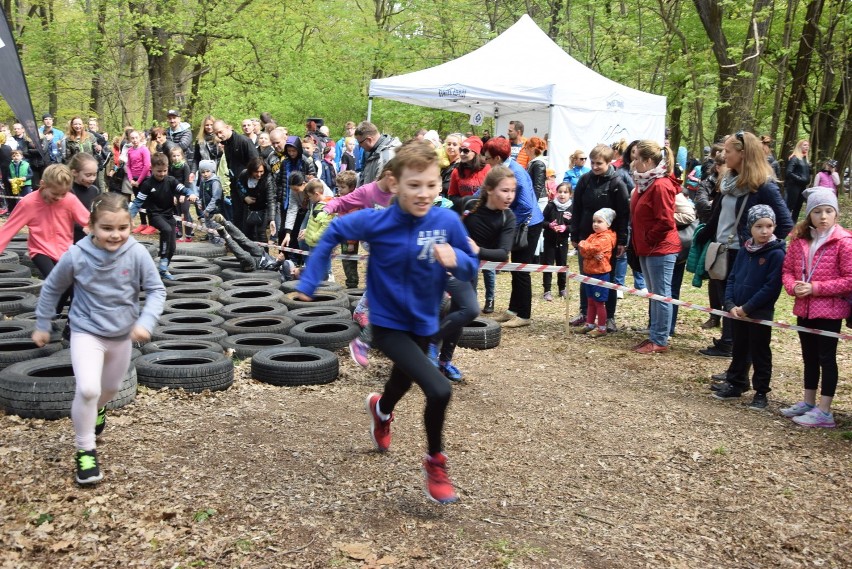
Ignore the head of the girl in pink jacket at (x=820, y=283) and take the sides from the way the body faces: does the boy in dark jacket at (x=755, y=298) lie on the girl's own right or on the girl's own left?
on the girl's own right

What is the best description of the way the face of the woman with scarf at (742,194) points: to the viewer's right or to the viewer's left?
to the viewer's left

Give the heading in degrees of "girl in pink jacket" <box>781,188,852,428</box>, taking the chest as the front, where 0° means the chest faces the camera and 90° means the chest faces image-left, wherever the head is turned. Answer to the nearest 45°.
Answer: approximately 45°

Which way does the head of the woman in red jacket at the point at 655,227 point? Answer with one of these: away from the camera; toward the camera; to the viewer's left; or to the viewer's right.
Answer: to the viewer's left

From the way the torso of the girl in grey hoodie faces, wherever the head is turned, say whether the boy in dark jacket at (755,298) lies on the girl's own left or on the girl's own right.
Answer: on the girl's own left

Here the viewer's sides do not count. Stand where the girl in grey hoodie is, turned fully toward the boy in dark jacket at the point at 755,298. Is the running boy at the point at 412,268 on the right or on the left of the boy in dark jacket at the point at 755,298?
right

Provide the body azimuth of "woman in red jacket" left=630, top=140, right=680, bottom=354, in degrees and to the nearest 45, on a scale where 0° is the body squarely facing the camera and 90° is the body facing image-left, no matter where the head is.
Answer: approximately 90°

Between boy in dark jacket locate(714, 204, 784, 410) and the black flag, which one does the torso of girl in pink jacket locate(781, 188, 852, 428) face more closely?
the black flag

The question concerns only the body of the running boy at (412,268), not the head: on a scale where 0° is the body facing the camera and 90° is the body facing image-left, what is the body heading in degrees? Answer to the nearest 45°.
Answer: approximately 315°

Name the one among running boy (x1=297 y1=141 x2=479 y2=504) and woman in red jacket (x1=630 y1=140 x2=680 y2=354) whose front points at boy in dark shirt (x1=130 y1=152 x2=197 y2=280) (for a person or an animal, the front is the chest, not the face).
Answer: the woman in red jacket
